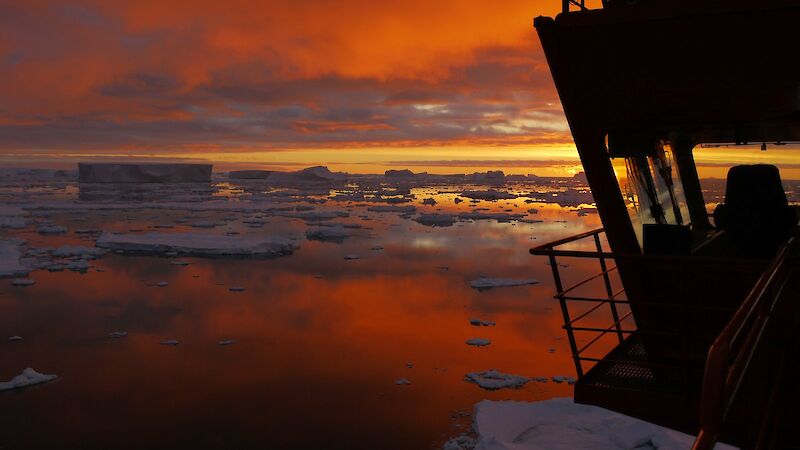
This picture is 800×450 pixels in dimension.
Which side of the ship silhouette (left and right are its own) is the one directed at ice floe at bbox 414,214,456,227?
front

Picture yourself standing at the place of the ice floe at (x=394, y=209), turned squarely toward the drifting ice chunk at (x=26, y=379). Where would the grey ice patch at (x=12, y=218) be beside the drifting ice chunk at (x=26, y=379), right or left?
right

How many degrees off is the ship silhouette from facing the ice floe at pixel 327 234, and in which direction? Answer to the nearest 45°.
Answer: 0° — it already faces it

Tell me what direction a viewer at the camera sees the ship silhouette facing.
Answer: facing away from the viewer and to the left of the viewer

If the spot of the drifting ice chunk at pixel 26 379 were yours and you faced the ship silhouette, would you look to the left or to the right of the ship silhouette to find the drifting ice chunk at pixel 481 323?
left

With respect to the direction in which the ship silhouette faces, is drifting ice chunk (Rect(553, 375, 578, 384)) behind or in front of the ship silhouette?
in front

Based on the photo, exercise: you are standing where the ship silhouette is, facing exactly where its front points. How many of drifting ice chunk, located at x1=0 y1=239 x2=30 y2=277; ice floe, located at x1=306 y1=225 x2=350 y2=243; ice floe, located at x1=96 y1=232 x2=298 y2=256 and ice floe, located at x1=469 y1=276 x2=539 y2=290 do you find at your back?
0

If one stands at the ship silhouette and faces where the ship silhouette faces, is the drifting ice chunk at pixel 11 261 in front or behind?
in front

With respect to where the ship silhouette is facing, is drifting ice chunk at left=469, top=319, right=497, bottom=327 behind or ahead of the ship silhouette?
ahead
